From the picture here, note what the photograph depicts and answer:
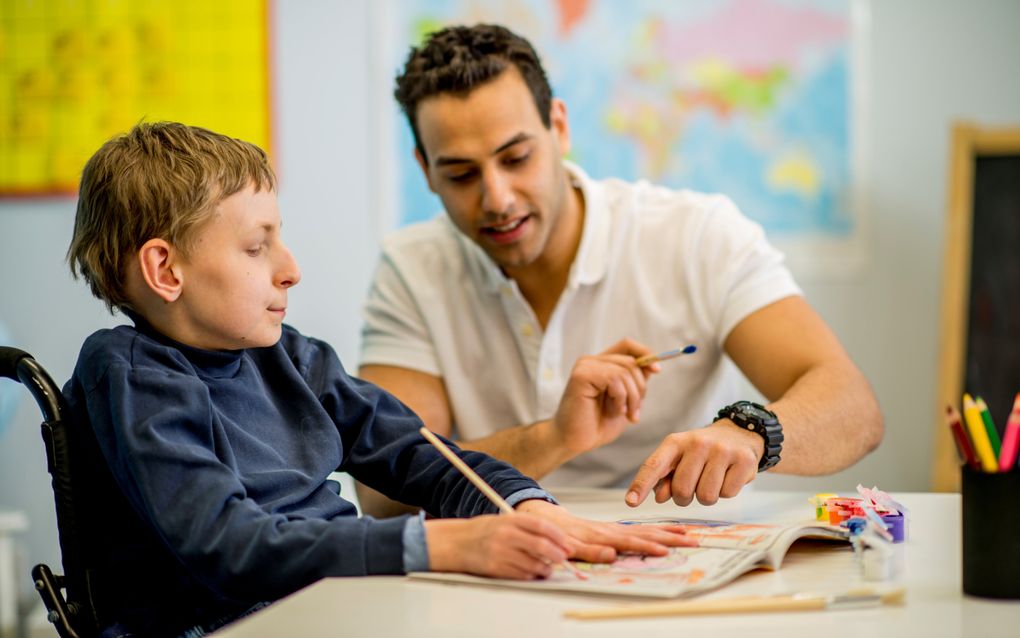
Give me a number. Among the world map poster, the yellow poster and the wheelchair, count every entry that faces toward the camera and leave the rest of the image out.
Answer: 2

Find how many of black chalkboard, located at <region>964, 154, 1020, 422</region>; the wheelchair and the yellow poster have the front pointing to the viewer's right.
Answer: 1

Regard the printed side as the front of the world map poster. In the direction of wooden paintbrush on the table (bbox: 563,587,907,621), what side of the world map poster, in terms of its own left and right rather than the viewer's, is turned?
front

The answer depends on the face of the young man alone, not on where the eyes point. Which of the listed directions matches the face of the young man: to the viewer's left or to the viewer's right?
to the viewer's left

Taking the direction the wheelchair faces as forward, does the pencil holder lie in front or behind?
in front

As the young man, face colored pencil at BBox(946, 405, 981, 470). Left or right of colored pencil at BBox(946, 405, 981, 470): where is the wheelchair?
right

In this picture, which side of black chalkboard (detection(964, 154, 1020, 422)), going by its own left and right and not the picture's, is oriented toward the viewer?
front

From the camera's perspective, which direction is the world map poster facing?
toward the camera

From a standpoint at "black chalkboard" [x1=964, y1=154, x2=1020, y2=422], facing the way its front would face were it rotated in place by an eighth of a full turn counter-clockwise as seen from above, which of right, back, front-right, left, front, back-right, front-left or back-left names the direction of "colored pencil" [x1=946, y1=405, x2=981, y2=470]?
front-right

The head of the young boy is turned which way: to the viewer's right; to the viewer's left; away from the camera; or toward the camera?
to the viewer's right

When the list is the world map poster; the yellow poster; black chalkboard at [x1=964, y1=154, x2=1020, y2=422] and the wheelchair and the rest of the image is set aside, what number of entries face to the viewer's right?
1

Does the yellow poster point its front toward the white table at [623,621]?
yes

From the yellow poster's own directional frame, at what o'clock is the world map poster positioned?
The world map poster is roughly at 10 o'clock from the yellow poster.

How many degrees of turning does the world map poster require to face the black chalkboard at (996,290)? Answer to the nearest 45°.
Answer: approximately 90° to its left

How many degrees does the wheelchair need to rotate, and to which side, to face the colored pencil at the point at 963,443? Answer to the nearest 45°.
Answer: approximately 45° to its right

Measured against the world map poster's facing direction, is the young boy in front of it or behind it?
in front

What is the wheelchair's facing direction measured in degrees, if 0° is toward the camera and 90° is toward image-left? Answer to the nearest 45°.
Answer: approximately 270°
